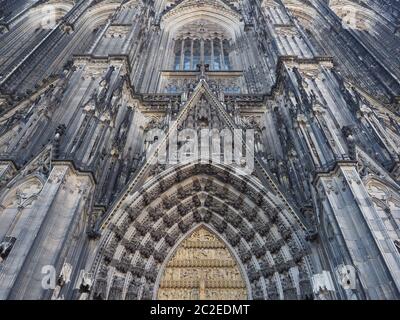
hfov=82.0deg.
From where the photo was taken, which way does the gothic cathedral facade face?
toward the camera
